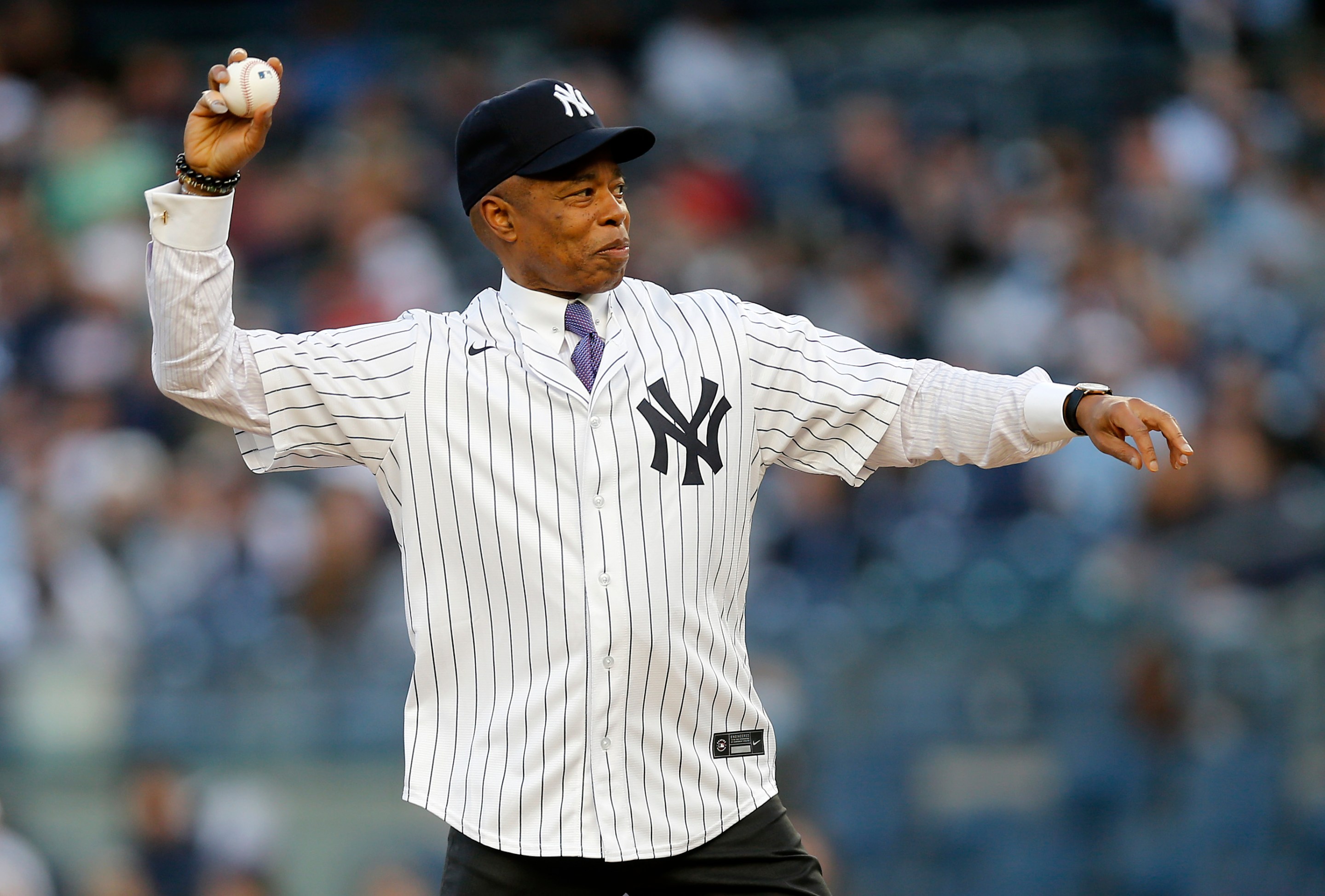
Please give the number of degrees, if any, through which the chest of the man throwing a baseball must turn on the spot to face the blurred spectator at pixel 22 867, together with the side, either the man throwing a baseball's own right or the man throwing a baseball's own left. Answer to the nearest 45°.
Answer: approximately 135° to the man throwing a baseball's own right

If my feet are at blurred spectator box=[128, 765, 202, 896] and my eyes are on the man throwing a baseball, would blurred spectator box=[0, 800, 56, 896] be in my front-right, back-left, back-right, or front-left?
back-right

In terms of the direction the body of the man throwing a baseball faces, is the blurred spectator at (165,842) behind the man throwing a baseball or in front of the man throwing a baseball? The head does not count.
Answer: behind

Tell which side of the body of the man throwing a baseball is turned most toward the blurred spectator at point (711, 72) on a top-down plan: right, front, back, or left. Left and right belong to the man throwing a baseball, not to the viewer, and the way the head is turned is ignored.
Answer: back

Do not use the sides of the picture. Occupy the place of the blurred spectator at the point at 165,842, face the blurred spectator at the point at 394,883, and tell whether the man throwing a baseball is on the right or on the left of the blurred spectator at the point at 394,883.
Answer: right

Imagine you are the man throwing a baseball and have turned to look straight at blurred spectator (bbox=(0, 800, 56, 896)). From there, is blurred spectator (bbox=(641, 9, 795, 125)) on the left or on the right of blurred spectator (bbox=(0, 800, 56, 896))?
right

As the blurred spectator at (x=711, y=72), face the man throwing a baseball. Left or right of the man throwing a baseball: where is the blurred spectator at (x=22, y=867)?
right

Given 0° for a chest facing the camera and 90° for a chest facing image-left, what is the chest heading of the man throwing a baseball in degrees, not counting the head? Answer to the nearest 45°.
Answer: approximately 0°
